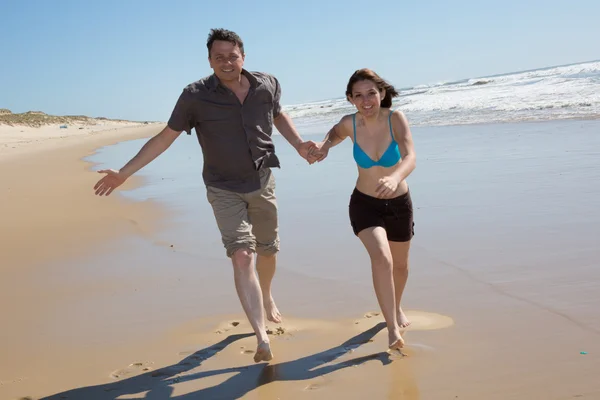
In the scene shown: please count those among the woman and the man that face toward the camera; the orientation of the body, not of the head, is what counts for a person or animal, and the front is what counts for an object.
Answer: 2

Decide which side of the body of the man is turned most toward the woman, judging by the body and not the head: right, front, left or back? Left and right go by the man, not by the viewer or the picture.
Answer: left

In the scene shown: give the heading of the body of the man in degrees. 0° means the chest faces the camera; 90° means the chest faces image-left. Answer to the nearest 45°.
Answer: approximately 0°

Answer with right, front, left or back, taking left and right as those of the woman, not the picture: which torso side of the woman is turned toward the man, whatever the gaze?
right
